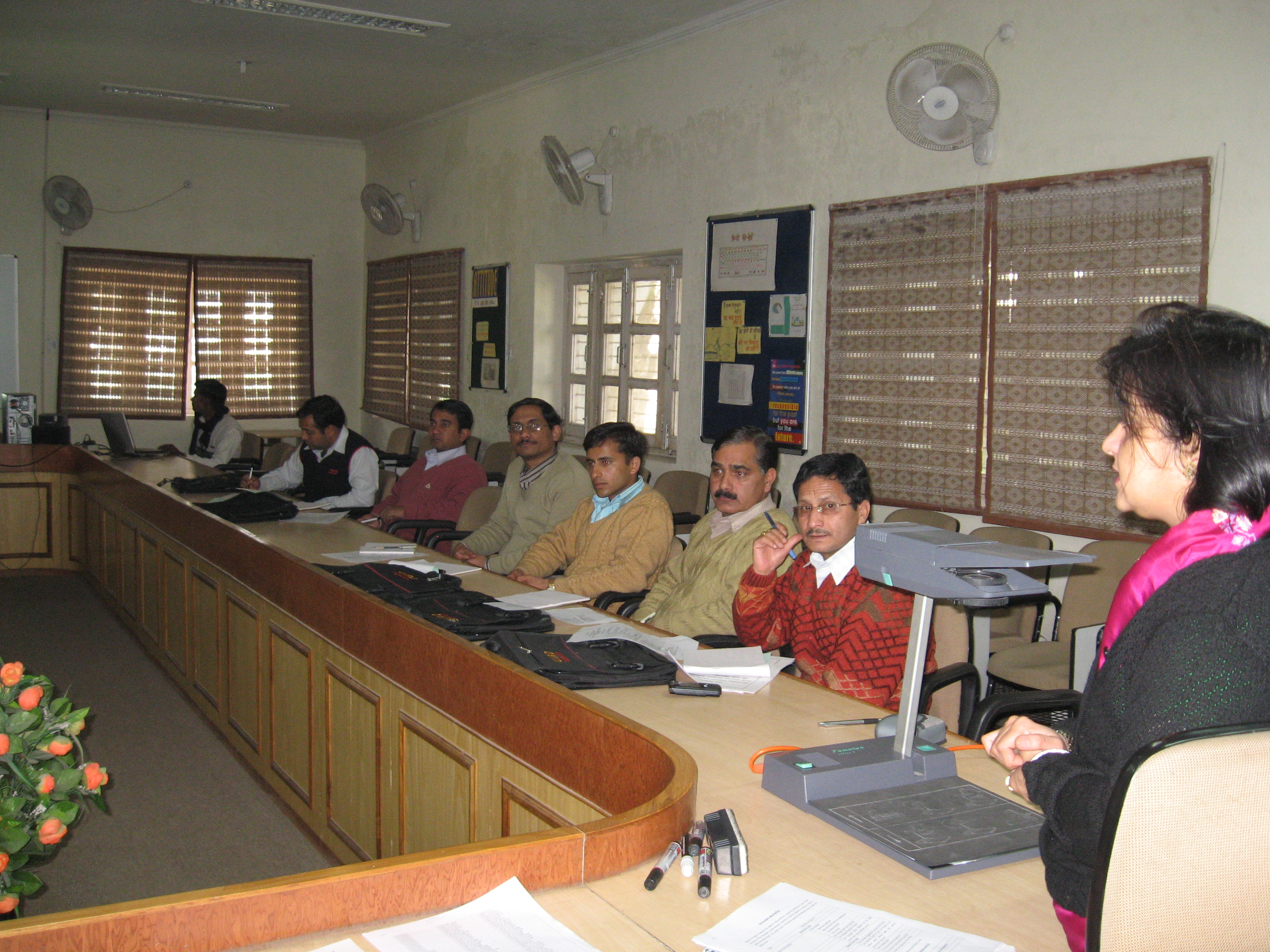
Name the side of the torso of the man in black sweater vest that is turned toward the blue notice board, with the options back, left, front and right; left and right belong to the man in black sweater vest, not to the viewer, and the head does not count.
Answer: left

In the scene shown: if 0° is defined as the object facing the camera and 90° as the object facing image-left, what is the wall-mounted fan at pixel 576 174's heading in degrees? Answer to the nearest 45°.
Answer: approximately 90°

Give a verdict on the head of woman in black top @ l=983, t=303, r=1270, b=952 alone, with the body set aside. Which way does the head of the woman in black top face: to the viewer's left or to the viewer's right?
to the viewer's left

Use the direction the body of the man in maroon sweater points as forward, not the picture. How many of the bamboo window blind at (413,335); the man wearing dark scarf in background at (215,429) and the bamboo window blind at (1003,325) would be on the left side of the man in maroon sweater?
1

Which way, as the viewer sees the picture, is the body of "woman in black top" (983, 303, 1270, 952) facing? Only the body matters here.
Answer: to the viewer's left

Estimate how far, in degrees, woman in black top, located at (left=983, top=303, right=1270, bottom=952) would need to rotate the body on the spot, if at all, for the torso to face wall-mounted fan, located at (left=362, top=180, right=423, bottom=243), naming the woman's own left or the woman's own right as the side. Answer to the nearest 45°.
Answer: approximately 45° to the woman's own right

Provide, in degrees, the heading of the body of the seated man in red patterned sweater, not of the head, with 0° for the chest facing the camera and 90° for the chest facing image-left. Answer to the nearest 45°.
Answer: approximately 45°

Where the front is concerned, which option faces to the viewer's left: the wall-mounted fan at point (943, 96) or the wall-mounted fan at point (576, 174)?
the wall-mounted fan at point (576, 174)

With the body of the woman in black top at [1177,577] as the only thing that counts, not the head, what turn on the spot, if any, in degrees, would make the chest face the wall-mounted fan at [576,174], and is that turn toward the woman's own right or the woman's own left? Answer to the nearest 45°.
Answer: approximately 45° to the woman's own right

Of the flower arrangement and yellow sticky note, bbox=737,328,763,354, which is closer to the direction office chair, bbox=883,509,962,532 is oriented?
the flower arrangement
